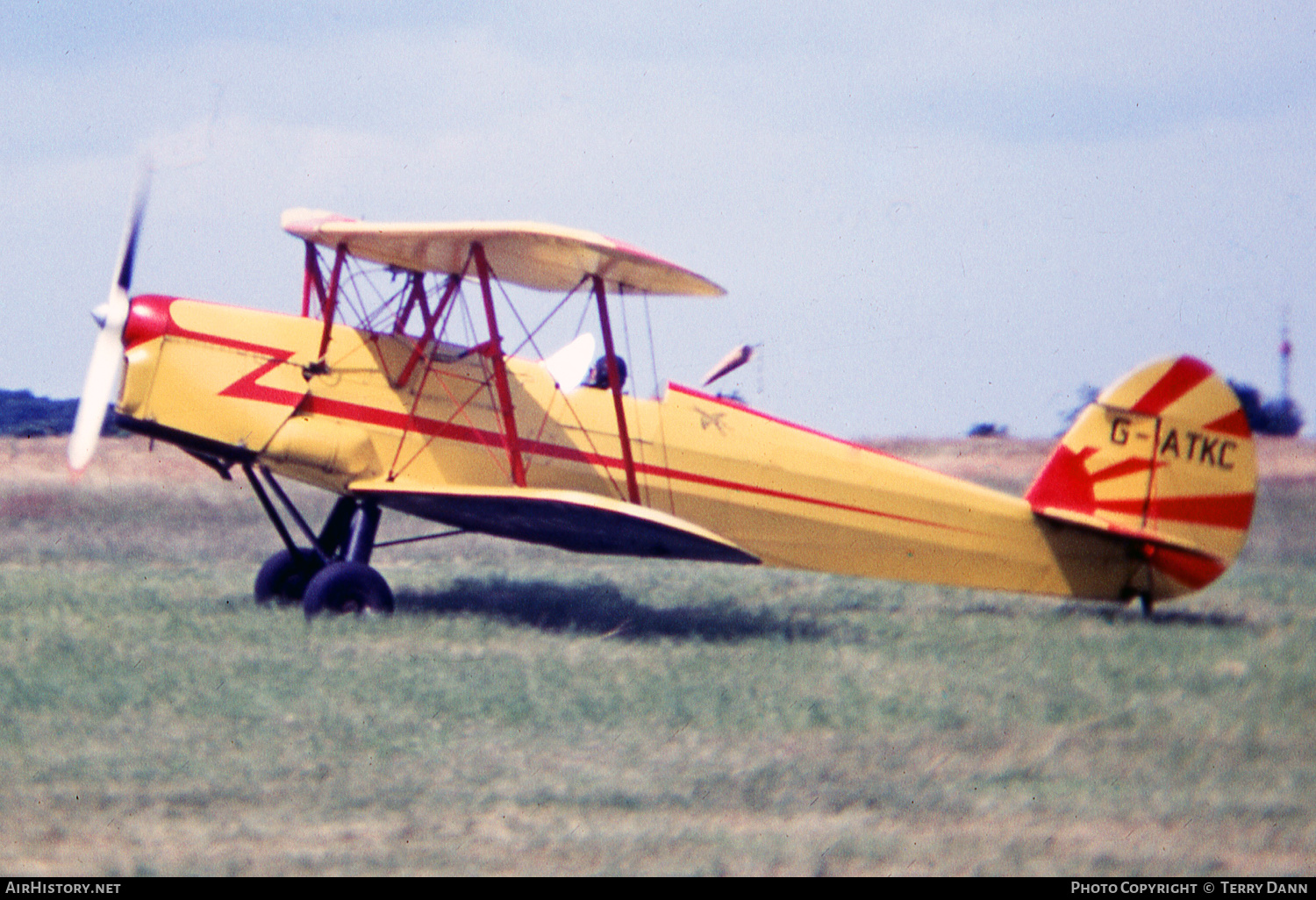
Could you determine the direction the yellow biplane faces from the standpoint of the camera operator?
facing to the left of the viewer
